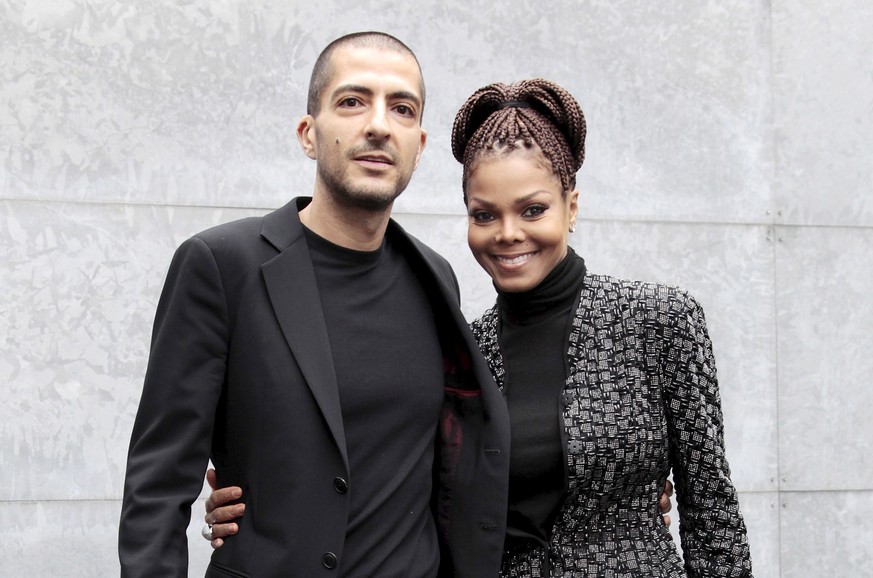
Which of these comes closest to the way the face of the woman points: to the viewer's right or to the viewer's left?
to the viewer's left

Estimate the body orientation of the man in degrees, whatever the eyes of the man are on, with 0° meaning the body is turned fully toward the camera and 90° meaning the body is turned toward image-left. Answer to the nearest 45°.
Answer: approximately 315°

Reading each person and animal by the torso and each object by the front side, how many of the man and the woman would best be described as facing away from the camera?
0

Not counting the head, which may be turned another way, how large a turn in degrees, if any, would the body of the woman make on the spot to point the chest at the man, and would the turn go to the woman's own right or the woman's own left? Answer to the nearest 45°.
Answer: approximately 45° to the woman's own right

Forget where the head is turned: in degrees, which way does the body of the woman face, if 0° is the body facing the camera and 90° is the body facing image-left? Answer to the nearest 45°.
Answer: approximately 45°

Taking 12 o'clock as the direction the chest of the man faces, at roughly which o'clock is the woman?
The woman is roughly at 10 o'clock from the man.
